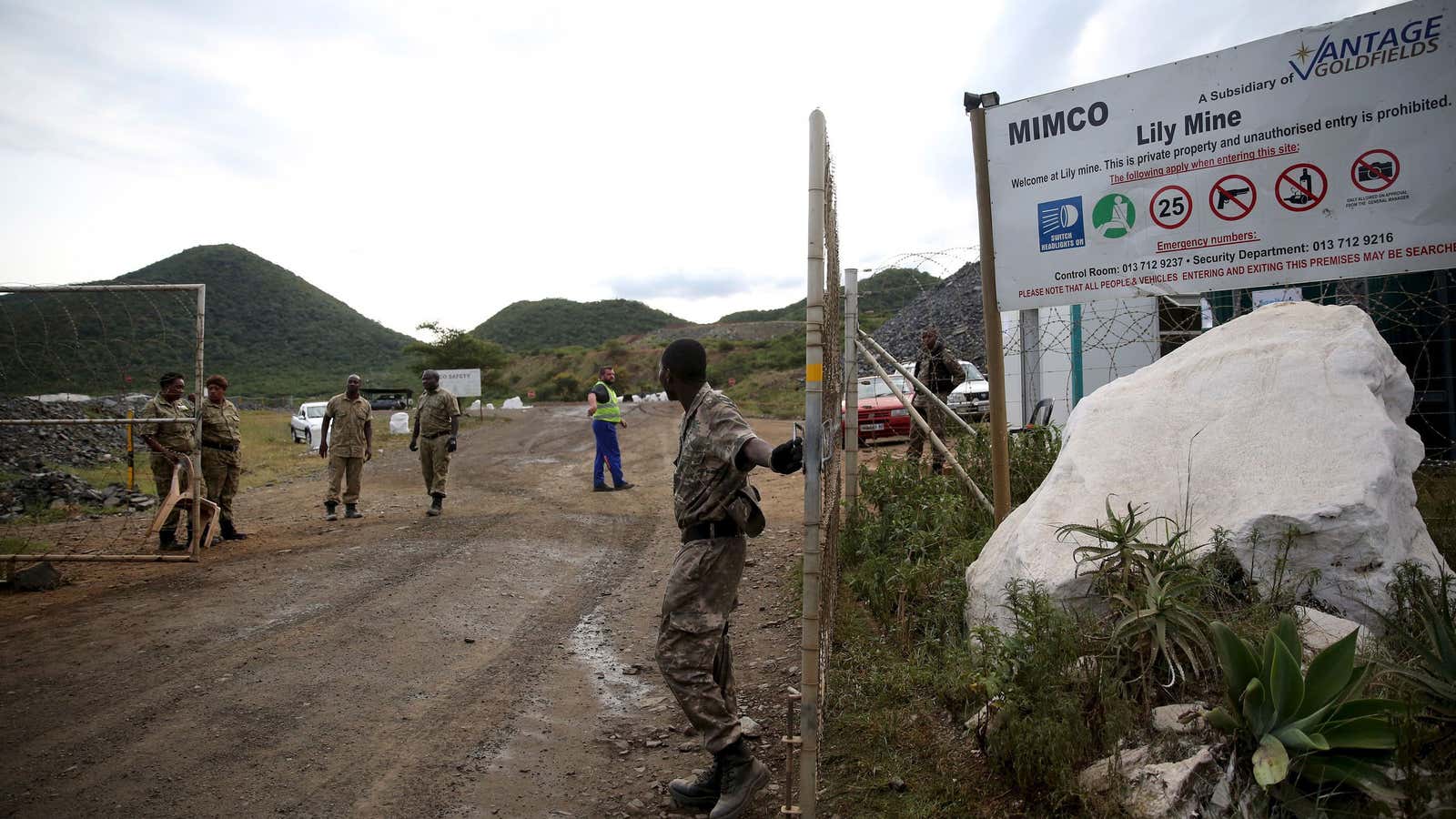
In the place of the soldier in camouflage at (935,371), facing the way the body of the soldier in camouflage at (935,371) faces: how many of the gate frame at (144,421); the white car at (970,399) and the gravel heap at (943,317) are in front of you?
1

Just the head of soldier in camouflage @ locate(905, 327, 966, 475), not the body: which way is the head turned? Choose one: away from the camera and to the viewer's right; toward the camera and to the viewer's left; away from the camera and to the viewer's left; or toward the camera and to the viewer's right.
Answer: toward the camera and to the viewer's left

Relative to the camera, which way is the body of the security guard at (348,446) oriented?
toward the camera

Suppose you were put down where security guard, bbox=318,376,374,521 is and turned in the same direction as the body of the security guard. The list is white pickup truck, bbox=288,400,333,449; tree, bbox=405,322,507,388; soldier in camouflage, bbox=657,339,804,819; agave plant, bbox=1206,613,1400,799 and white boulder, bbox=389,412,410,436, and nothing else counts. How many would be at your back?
3

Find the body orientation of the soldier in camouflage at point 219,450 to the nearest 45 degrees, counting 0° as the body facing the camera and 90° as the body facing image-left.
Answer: approximately 315°

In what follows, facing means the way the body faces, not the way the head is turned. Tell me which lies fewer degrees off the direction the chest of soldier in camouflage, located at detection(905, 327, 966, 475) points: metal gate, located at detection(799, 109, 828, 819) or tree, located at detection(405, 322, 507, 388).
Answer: the metal gate
